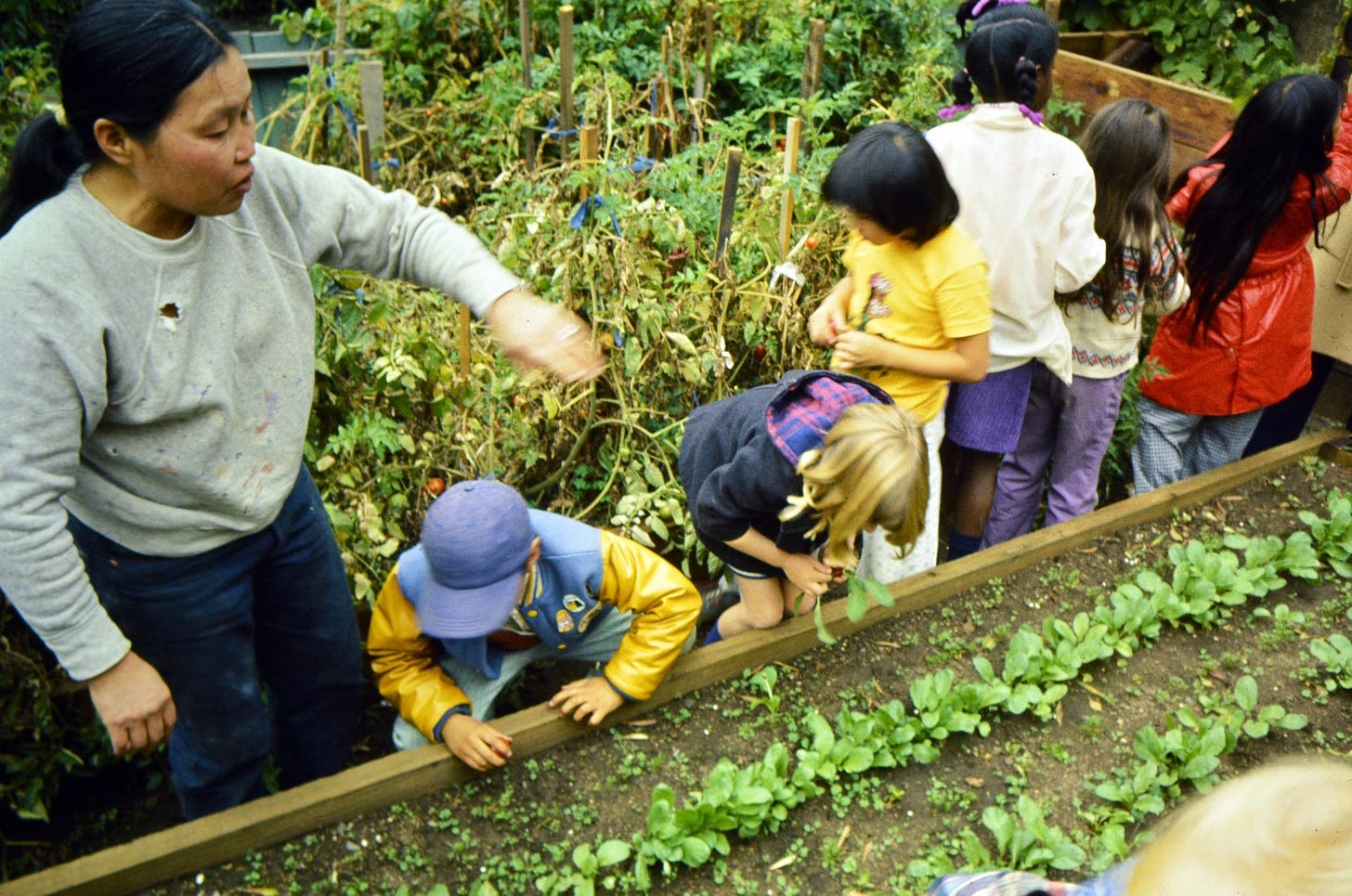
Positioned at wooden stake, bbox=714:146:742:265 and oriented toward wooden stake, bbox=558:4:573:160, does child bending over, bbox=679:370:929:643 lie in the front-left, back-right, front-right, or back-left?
back-left

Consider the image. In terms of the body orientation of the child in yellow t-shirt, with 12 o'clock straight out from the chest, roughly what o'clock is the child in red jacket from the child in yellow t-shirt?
The child in red jacket is roughly at 6 o'clock from the child in yellow t-shirt.

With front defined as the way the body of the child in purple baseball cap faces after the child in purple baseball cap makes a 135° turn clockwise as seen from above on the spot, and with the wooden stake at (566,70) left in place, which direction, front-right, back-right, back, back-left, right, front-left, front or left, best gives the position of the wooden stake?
front-right

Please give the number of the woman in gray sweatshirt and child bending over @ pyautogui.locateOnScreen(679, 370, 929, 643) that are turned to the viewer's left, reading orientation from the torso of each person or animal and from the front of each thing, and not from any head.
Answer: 0

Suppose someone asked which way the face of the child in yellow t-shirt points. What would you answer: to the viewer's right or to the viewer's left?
to the viewer's left

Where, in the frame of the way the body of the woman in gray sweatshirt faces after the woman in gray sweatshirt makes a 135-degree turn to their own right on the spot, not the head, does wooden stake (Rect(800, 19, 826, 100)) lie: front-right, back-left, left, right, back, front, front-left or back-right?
back-right

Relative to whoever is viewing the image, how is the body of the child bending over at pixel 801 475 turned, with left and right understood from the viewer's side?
facing the viewer and to the right of the viewer

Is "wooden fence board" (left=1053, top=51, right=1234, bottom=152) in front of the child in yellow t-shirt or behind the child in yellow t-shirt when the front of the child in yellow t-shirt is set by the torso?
behind

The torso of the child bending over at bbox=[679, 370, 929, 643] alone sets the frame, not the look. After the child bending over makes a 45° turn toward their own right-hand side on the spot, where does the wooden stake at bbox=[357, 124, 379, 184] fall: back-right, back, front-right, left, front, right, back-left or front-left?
back-right

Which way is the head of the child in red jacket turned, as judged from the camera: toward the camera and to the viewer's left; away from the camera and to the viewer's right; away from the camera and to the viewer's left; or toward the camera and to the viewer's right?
away from the camera and to the viewer's right

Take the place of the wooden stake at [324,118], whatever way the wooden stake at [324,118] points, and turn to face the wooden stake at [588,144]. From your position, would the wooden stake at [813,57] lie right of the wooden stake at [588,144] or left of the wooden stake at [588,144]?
left
